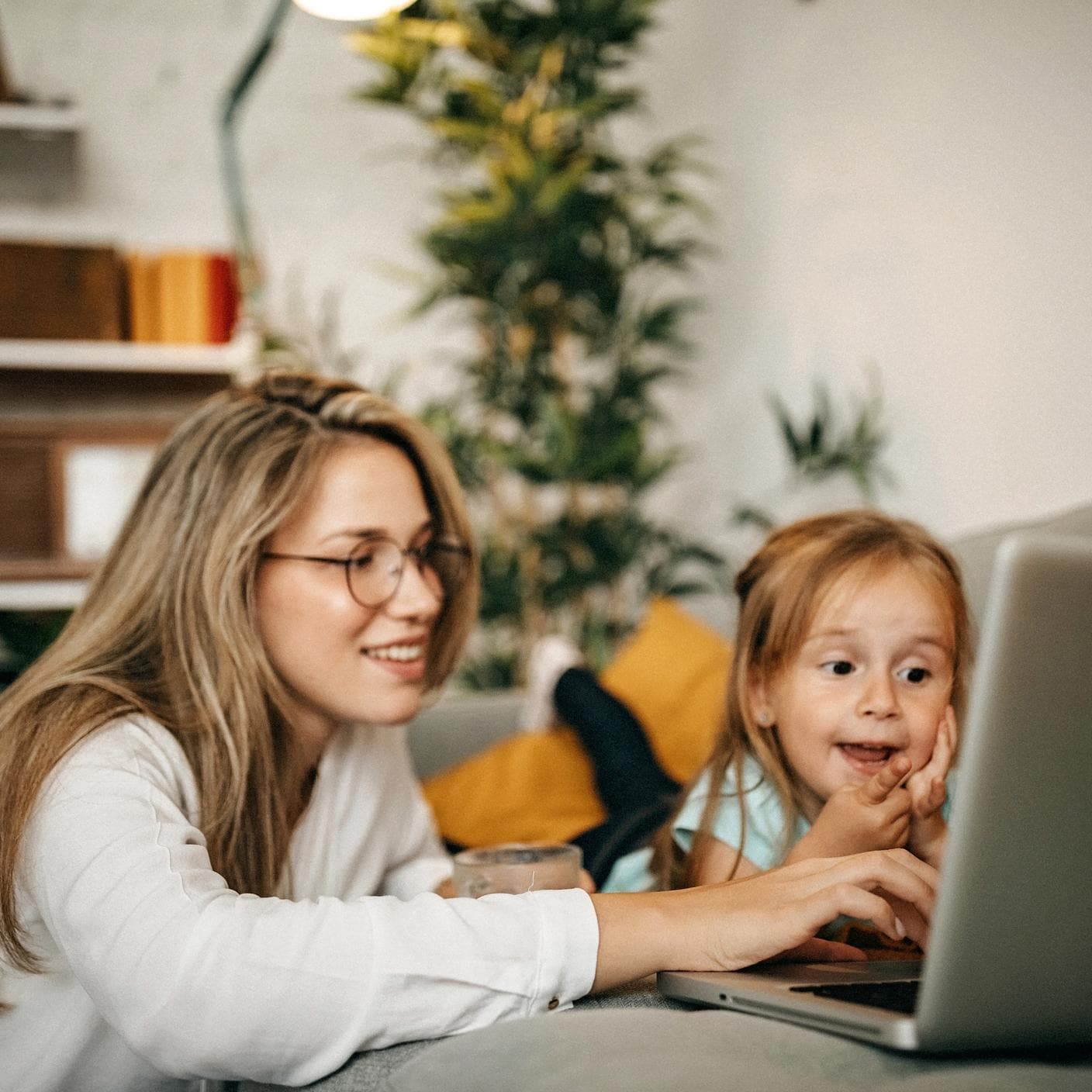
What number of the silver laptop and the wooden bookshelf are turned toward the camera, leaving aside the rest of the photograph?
1

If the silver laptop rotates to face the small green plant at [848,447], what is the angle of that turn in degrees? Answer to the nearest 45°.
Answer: approximately 45° to its right

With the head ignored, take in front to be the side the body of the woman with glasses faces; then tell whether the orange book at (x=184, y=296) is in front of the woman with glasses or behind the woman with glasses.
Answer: behind

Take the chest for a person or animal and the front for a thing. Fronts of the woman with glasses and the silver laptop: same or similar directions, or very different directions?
very different directions

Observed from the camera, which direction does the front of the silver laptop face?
facing away from the viewer and to the left of the viewer

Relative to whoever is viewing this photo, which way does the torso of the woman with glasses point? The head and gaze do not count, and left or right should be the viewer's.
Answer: facing the viewer and to the right of the viewer

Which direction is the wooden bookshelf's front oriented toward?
toward the camera

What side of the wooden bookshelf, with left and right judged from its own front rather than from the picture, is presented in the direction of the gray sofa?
front

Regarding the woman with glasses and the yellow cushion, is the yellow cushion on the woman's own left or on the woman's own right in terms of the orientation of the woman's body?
on the woman's own left
